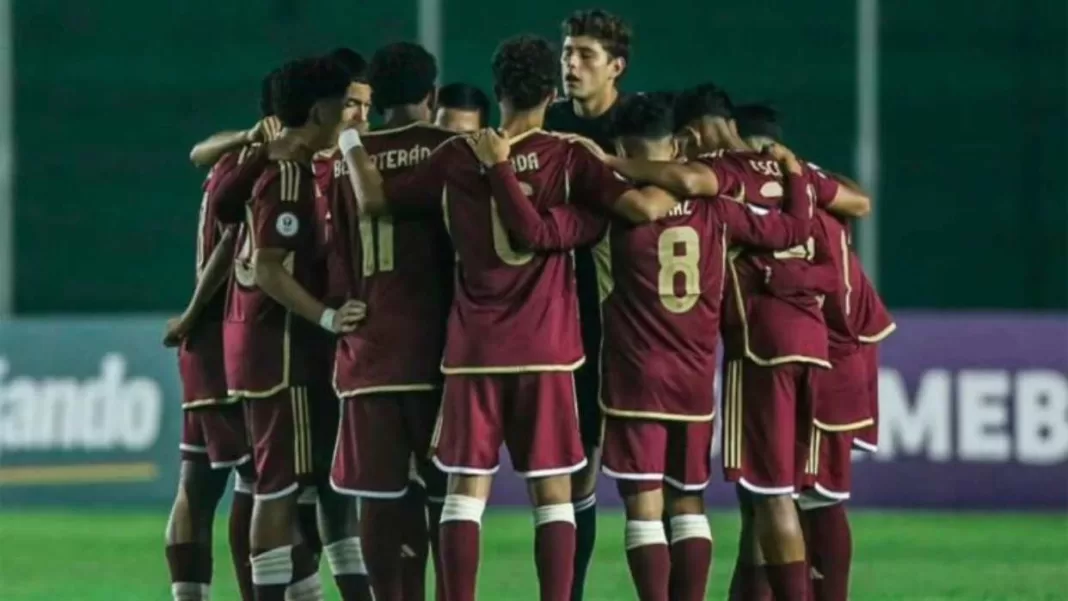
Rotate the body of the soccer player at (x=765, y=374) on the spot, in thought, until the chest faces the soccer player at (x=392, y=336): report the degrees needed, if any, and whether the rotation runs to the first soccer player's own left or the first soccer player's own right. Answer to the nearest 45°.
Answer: approximately 45° to the first soccer player's own left

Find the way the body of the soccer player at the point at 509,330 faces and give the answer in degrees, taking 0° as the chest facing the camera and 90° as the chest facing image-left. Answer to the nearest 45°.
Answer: approximately 180°

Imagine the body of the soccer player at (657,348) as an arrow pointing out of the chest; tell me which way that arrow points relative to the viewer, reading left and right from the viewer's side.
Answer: facing away from the viewer

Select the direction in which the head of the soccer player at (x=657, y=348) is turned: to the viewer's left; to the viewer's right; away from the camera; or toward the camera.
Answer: away from the camera

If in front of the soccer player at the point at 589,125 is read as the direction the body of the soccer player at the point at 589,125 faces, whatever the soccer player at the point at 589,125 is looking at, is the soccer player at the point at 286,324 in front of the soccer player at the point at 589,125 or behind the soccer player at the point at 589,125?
in front

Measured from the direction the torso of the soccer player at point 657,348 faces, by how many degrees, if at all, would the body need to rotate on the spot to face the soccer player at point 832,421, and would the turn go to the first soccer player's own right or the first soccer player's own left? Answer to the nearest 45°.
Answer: approximately 45° to the first soccer player's own right

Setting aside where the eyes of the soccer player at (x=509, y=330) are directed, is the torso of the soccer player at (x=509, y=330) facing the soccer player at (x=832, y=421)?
no

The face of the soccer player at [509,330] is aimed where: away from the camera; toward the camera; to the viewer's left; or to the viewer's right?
away from the camera

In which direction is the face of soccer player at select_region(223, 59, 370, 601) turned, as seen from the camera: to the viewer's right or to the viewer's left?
to the viewer's right

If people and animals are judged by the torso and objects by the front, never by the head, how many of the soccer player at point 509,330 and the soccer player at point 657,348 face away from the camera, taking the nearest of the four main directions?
2

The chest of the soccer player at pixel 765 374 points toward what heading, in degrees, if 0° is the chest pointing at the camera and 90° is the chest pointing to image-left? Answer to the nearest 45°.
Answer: approximately 135°

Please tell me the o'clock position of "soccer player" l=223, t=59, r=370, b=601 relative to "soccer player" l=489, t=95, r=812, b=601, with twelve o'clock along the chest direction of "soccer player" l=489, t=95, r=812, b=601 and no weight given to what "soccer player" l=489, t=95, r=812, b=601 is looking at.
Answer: "soccer player" l=223, t=59, r=370, b=601 is roughly at 9 o'clock from "soccer player" l=489, t=95, r=812, b=601.

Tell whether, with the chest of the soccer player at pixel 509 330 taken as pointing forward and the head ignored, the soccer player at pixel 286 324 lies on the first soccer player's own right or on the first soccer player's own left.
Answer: on the first soccer player's own left

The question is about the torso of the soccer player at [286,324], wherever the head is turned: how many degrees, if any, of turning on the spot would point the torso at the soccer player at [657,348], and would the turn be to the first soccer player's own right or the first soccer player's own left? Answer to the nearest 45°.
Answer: approximately 45° to the first soccer player's own right

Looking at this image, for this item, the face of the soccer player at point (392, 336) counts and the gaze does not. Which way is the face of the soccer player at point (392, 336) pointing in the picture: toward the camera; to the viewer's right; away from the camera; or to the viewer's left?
away from the camera

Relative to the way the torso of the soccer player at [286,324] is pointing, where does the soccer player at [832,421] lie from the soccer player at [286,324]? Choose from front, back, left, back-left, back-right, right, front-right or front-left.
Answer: front-right

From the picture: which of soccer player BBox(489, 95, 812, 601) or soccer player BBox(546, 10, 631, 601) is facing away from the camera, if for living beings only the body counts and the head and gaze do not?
soccer player BBox(489, 95, 812, 601)
